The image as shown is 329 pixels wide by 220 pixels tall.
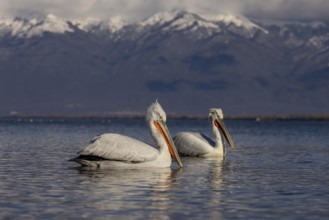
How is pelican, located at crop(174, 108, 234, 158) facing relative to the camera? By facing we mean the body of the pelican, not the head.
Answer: to the viewer's right

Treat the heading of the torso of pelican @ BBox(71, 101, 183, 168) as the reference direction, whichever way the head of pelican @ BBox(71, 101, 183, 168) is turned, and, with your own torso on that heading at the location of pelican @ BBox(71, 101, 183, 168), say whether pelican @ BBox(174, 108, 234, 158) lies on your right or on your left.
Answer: on your left

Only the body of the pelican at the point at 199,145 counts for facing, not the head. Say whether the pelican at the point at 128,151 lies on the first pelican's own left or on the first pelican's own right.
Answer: on the first pelican's own right

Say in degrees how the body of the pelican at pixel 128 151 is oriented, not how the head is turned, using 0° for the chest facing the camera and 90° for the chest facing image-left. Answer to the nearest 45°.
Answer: approximately 270°

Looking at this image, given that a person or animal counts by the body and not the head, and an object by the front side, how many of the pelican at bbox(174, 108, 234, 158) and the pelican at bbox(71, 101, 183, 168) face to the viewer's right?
2
